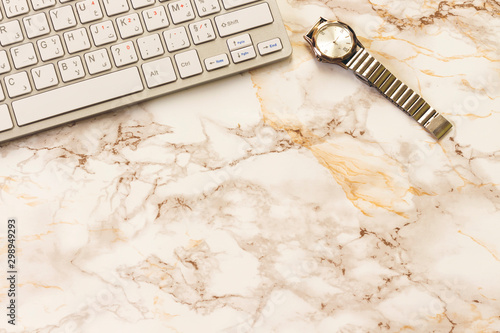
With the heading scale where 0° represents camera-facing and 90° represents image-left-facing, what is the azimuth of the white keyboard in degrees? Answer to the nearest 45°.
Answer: approximately 0°
